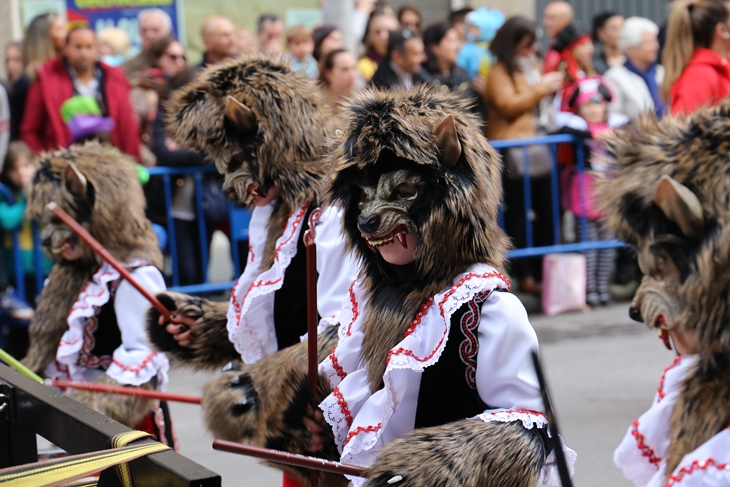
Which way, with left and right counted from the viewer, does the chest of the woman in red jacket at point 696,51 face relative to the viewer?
facing to the right of the viewer

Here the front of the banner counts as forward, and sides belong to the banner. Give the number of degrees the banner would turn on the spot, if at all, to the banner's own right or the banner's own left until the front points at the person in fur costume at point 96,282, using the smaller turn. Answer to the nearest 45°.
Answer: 0° — it already faces them

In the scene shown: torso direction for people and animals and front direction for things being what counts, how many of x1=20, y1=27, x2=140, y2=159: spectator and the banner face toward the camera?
2

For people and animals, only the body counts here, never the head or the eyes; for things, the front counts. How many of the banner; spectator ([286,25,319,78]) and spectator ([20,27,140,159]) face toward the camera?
3

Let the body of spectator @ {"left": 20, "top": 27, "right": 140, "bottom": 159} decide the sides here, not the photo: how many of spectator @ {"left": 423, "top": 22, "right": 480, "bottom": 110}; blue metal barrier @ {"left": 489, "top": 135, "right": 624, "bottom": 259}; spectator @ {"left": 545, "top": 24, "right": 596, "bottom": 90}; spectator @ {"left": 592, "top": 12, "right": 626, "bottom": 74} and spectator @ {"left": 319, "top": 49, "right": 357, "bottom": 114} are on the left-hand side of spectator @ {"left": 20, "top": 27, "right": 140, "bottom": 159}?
5

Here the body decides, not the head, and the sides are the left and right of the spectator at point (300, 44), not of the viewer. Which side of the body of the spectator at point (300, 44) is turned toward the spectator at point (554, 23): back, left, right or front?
left

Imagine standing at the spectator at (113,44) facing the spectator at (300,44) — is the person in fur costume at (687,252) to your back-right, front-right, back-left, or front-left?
front-right

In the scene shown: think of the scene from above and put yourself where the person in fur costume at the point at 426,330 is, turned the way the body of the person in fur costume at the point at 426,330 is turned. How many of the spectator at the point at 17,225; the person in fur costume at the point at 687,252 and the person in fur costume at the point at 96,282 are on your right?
2

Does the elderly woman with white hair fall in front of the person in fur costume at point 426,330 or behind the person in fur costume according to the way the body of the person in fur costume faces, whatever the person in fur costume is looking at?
behind

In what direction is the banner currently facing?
toward the camera

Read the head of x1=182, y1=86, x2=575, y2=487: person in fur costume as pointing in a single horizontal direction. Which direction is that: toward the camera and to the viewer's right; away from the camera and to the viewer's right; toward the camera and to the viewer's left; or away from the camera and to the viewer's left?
toward the camera and to the viewer's left

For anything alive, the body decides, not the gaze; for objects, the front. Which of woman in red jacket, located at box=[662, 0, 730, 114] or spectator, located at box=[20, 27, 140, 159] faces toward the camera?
the spectator

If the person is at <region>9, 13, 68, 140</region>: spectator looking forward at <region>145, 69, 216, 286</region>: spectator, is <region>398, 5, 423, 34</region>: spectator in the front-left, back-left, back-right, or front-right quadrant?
front-left

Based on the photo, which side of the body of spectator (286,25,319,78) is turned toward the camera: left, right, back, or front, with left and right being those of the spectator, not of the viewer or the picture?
front
